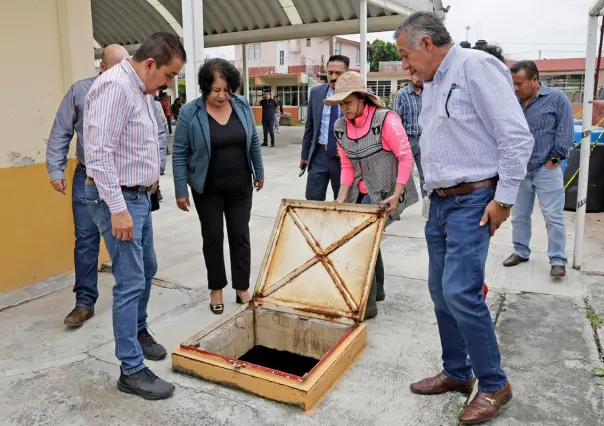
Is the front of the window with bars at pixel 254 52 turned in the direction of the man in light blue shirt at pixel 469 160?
yes

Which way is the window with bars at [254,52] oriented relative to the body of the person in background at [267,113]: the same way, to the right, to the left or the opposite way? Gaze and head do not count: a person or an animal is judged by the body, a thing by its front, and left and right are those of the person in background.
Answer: the same way

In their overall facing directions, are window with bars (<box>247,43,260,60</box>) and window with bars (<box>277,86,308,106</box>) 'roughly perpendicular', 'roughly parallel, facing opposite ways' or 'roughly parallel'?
roughly parallel

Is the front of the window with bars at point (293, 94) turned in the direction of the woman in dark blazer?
yes

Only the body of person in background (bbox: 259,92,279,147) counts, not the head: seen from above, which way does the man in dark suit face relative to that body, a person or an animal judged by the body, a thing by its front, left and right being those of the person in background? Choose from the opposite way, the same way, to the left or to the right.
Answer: the same way

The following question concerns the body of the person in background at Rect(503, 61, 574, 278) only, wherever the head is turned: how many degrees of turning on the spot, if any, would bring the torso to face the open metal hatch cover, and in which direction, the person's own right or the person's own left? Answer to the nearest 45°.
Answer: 0° — they already face it

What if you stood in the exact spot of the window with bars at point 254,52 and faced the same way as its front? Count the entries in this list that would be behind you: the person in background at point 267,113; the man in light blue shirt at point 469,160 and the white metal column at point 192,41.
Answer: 0

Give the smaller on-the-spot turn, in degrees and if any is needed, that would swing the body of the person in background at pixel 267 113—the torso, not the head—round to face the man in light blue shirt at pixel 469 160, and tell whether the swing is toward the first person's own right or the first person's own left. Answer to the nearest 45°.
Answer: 0° — they already face them

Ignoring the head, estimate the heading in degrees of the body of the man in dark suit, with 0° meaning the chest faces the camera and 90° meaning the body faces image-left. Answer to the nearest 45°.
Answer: approximately 0°

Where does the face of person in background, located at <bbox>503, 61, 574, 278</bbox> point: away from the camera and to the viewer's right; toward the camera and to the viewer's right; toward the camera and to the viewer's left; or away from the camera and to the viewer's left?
toward the camera and to the viewer's left

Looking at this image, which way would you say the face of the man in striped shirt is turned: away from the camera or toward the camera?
toward the camera

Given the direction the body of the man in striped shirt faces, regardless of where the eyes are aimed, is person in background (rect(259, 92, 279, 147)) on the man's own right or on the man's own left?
on the man's own left

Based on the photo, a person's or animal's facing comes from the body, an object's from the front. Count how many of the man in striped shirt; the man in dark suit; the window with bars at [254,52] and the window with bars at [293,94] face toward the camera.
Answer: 3

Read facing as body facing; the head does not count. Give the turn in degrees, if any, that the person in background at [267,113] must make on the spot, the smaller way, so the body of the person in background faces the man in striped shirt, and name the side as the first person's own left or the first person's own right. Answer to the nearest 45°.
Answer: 0° — they already face them

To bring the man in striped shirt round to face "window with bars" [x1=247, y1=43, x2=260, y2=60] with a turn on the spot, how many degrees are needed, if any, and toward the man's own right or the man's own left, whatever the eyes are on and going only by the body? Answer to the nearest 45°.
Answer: approximately 90° to the man's own left

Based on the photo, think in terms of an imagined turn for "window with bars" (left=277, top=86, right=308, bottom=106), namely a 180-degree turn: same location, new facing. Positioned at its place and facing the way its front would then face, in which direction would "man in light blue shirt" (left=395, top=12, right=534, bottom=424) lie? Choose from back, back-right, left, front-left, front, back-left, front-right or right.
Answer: back

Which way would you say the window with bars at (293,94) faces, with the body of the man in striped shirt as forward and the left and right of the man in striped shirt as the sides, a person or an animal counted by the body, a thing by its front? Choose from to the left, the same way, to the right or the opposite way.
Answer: to the right

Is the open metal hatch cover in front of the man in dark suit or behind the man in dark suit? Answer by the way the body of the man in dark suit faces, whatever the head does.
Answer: in front

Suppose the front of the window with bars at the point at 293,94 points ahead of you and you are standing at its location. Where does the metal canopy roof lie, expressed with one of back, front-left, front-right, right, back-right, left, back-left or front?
front

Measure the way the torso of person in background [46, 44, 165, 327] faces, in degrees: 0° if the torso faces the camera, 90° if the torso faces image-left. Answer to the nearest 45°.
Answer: approximately 315°

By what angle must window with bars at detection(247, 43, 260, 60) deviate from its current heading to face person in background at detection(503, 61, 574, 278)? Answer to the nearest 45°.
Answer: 0° — it already faces them

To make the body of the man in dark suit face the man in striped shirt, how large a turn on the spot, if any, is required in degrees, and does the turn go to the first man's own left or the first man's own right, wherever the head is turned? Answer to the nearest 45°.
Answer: approximately 45° to the first man's own right
